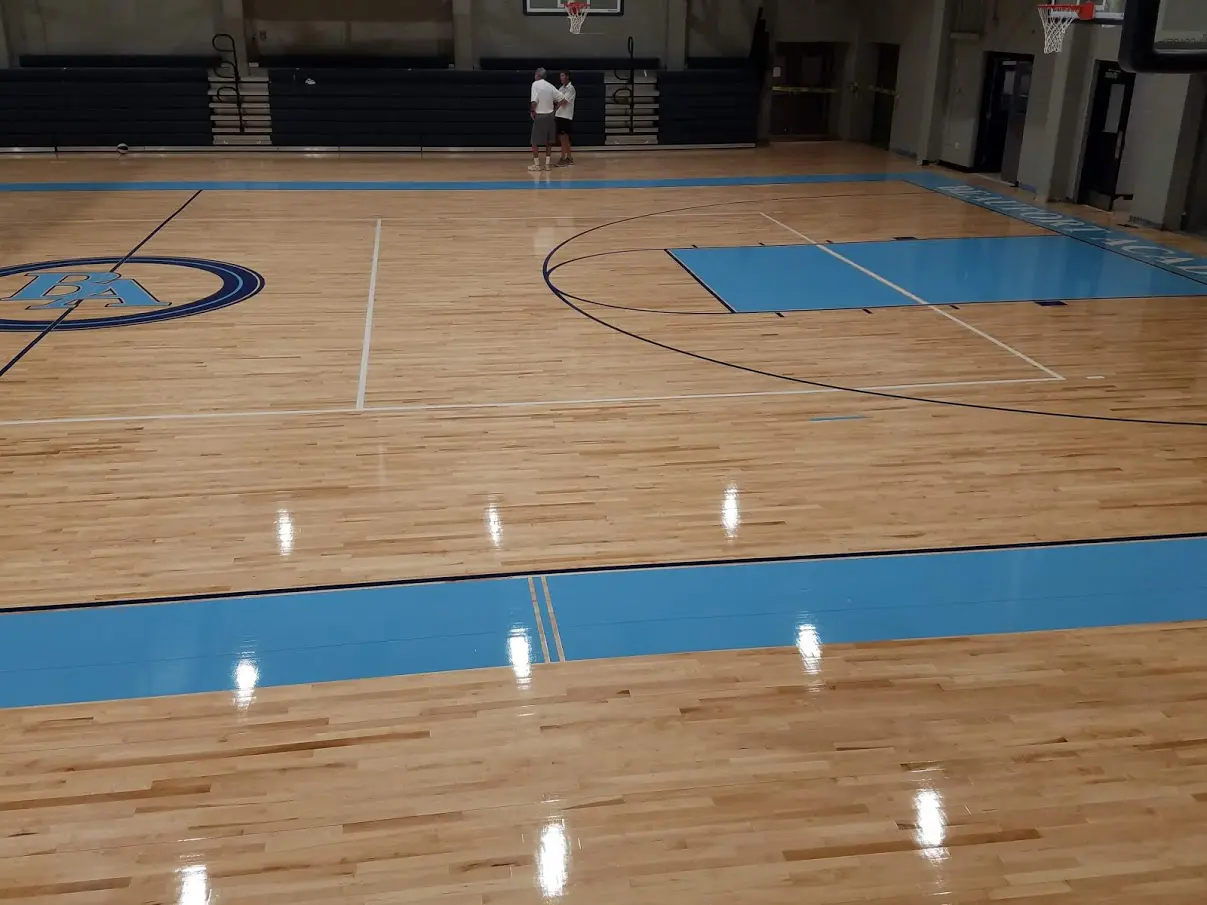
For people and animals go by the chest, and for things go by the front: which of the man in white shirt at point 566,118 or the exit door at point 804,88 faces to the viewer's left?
the man in white shirt

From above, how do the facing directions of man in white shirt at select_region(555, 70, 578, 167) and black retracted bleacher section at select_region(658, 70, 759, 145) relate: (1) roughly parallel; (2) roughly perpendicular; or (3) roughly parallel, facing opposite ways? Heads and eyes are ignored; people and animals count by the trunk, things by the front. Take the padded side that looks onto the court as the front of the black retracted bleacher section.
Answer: roughly perpendicular

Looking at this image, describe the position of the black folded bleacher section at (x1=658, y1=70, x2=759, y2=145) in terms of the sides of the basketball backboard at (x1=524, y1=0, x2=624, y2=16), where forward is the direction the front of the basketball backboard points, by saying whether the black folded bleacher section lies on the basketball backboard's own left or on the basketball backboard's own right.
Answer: on the basketball backboard's own left

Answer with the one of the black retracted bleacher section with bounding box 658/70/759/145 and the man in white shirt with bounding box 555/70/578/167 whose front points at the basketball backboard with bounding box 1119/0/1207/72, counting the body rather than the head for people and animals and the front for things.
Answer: the black retracted bleacher section

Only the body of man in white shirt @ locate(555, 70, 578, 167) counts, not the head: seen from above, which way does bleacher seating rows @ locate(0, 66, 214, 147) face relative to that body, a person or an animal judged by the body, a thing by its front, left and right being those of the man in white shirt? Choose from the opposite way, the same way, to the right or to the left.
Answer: to the left

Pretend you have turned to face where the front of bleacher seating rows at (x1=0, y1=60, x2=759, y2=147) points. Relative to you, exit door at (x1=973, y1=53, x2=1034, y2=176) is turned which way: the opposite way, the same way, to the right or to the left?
to the right

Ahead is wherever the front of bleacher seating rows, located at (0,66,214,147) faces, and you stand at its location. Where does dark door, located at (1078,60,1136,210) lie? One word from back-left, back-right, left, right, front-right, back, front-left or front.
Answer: front-left

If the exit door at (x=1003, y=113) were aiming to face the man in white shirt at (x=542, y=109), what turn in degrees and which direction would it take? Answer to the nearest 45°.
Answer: approximately 45° to its right

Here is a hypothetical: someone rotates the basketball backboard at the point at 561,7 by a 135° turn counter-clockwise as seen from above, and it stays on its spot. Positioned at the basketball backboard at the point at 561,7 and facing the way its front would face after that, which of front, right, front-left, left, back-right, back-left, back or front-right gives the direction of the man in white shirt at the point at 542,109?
back-right

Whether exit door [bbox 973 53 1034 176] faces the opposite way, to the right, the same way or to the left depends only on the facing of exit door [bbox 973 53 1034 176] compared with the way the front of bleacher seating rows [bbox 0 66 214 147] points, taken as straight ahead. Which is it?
to the right

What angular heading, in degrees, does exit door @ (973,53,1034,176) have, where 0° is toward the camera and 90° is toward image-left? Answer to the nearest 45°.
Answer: approximately 45°

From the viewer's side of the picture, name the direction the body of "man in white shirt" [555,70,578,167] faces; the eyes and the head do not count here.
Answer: to the viewer's left

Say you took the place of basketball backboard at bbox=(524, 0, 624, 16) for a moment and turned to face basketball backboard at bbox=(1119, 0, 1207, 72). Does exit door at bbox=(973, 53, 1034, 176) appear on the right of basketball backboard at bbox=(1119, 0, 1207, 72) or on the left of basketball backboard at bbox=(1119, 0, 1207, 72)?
left
